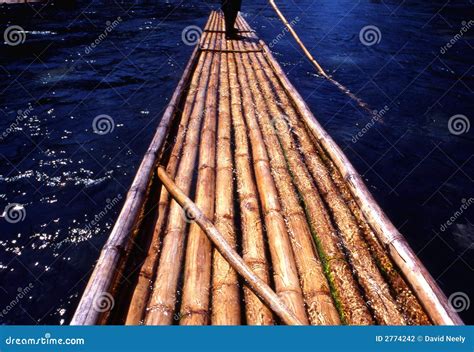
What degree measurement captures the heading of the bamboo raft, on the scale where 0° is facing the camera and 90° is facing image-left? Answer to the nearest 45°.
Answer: approximately 180°
